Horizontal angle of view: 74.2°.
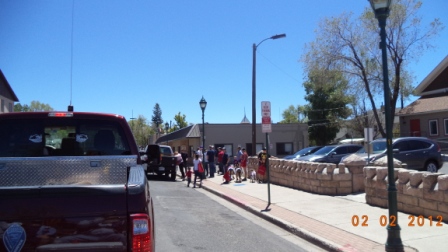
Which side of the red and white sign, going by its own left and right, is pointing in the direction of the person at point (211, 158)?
back

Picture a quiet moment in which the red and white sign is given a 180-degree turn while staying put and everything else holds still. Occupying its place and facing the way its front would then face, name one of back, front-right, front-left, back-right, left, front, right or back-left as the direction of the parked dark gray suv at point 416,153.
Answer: front-right

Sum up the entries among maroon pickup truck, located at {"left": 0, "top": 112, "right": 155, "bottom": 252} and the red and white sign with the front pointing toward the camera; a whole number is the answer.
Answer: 1

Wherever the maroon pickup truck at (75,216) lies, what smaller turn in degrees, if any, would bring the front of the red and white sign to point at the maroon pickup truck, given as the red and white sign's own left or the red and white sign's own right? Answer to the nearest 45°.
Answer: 0° — it already faces it

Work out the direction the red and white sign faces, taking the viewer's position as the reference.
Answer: facing the viewer

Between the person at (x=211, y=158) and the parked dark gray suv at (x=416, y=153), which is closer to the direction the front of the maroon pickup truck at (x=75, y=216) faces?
the person

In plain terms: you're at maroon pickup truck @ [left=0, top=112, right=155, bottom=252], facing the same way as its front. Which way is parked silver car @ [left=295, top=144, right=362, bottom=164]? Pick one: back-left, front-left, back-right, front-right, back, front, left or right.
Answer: front-right

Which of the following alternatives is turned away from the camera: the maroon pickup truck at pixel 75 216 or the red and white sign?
the maroon pickup truck

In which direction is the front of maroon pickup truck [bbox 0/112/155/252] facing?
away from the camera
